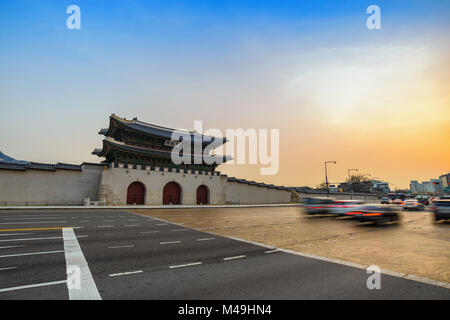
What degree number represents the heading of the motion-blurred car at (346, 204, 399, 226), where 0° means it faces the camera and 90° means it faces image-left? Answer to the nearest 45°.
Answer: approximately 225°

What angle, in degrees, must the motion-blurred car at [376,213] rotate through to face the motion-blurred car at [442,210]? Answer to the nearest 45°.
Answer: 0° — it already faces it

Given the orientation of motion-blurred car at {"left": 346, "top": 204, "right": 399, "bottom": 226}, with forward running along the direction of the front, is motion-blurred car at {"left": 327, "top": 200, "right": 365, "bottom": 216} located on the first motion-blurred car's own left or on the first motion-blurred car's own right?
on the first motion-blurred car's own left
